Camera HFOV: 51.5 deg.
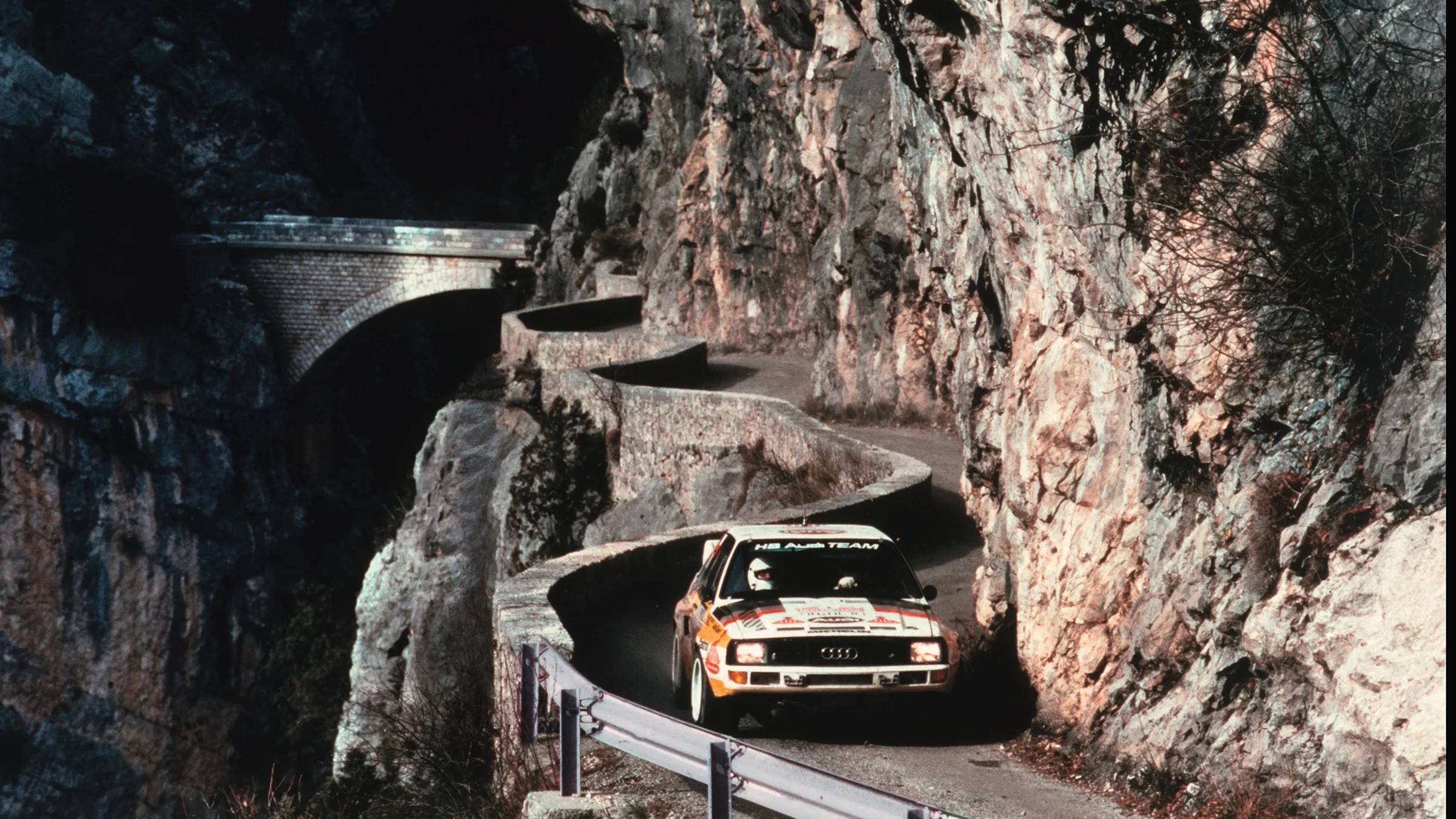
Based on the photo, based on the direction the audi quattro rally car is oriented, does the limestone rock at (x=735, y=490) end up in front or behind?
behind

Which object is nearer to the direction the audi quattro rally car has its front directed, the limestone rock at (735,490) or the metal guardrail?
the metal guardrail

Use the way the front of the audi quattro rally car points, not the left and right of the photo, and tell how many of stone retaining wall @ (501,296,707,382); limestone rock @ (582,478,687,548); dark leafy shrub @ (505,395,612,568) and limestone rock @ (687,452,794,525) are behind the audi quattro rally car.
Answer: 4

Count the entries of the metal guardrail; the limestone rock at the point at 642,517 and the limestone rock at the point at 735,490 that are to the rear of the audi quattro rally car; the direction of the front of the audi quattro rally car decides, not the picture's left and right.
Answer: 2

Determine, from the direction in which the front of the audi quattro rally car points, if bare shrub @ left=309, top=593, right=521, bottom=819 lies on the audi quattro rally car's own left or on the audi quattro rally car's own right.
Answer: on the audi quattro rally car's own right

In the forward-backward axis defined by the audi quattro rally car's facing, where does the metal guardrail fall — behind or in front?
in front

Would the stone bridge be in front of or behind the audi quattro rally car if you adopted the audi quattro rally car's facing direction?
behind

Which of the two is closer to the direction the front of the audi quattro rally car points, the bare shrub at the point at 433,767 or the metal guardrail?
the metal guardrail

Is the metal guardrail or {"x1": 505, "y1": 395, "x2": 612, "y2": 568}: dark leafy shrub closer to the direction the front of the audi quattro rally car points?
the metal guardrail

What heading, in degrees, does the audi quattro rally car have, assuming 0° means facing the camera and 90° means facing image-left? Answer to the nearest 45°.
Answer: approximately 0°

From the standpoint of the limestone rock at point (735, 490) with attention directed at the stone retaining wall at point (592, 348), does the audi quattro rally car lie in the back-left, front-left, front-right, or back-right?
back-left
